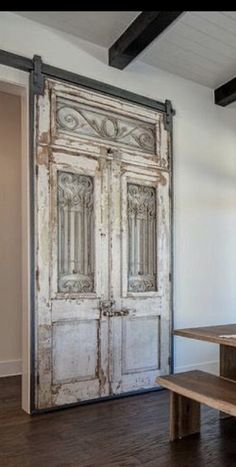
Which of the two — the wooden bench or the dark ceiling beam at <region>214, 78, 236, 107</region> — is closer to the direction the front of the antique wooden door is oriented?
the wooden bench

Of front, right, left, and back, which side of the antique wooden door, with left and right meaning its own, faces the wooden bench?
front

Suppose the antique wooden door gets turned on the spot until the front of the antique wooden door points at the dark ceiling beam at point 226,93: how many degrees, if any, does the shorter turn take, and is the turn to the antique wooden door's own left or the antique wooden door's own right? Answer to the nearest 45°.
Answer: approximately 90° to the antique wooden door's own left

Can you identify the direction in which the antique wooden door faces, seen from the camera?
facing the viewer and to the right of the viewer
